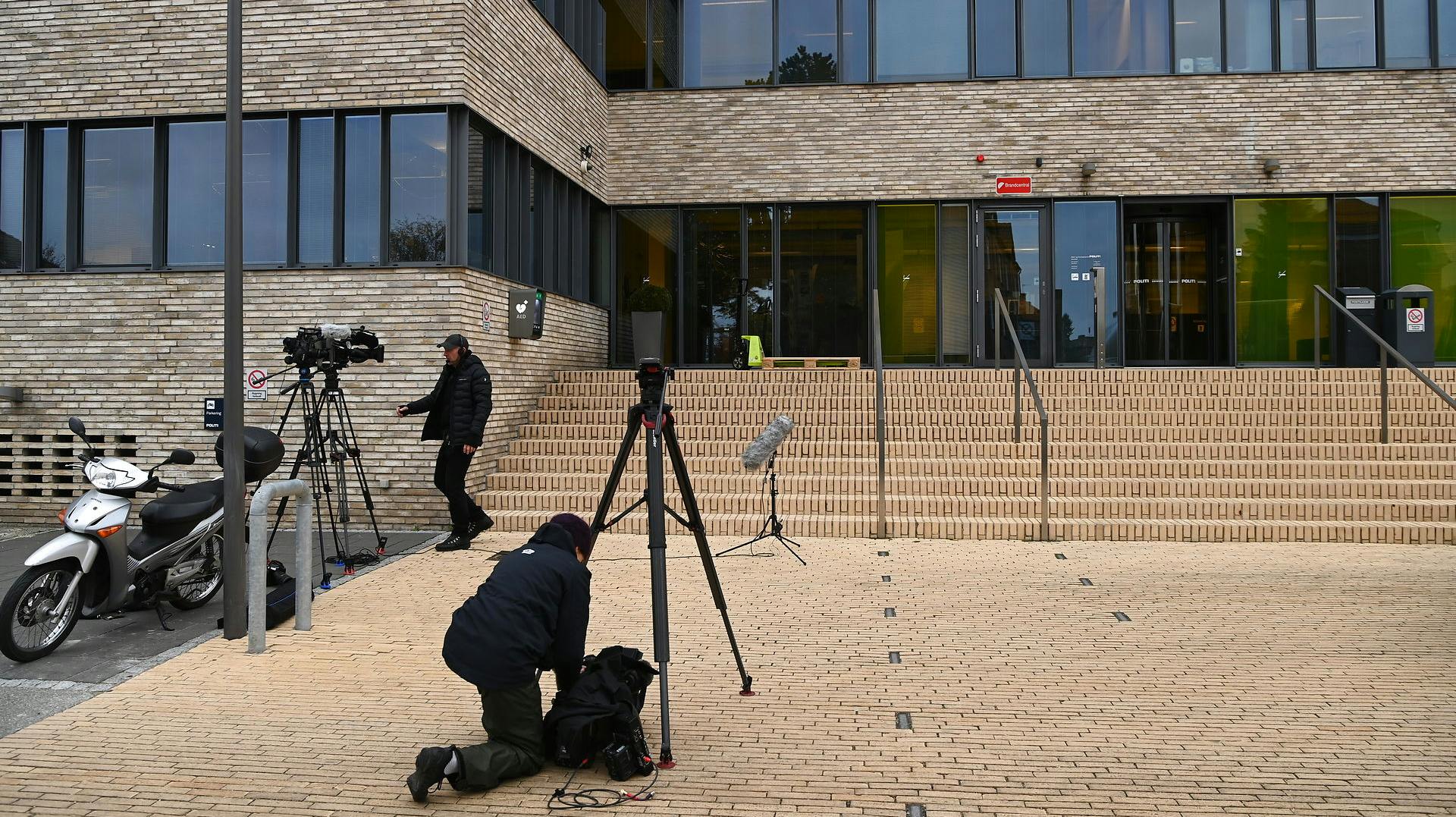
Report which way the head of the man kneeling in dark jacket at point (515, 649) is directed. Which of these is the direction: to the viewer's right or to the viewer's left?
to the viewer's right

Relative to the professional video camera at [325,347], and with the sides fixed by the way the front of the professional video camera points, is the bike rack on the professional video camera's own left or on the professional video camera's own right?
on the professional video camera's own right

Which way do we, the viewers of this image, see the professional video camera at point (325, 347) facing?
facing to the right of the viewer

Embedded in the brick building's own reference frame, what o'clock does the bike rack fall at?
The bike rack is roughly at 1 o'clock from the brick building.

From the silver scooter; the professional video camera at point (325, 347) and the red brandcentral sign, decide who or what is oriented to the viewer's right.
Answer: the professional video camera

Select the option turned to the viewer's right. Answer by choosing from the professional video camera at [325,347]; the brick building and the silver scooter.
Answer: the professional video camera

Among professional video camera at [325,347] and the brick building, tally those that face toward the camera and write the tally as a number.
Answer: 1
